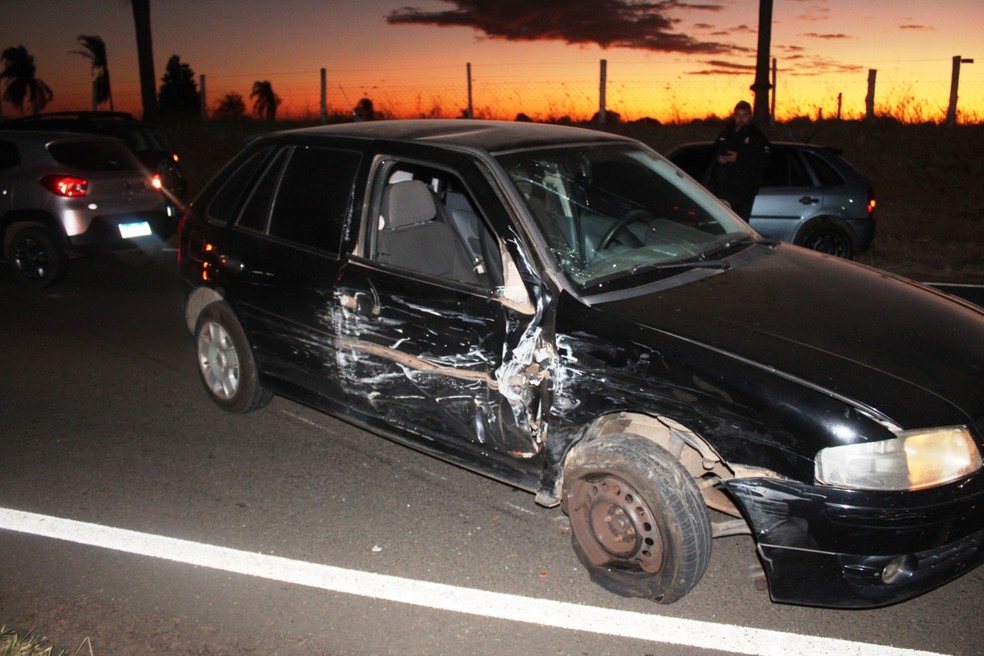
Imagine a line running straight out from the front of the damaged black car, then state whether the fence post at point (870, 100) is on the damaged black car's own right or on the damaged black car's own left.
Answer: on the damaged black car's own left

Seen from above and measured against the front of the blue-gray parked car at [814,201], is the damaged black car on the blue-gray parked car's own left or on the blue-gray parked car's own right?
on the blue-gray parked car's own left

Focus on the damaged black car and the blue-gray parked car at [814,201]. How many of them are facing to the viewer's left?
1

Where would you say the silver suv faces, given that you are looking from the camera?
facing away from the viewer and to the left of the viewer

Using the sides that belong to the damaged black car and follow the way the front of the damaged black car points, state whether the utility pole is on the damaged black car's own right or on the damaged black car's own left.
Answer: on the damaged black car's own left

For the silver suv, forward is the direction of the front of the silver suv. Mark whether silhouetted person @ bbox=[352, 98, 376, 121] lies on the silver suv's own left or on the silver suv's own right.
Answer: on the silver suv's own right

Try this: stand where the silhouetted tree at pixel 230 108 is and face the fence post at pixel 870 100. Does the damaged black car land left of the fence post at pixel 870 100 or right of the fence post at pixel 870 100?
right

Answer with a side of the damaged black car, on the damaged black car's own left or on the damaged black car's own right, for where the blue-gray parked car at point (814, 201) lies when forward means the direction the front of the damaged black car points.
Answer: on the damaged black car's own left

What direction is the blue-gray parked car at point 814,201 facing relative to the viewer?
to the viewer's left

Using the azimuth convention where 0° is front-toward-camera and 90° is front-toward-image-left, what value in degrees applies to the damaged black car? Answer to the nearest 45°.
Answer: approximately 315°

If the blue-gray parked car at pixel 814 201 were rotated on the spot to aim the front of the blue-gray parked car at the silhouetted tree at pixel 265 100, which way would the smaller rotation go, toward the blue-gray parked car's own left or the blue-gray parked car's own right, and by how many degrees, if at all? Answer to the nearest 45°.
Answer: approximately 45° to the blue-gray parked car's own right
